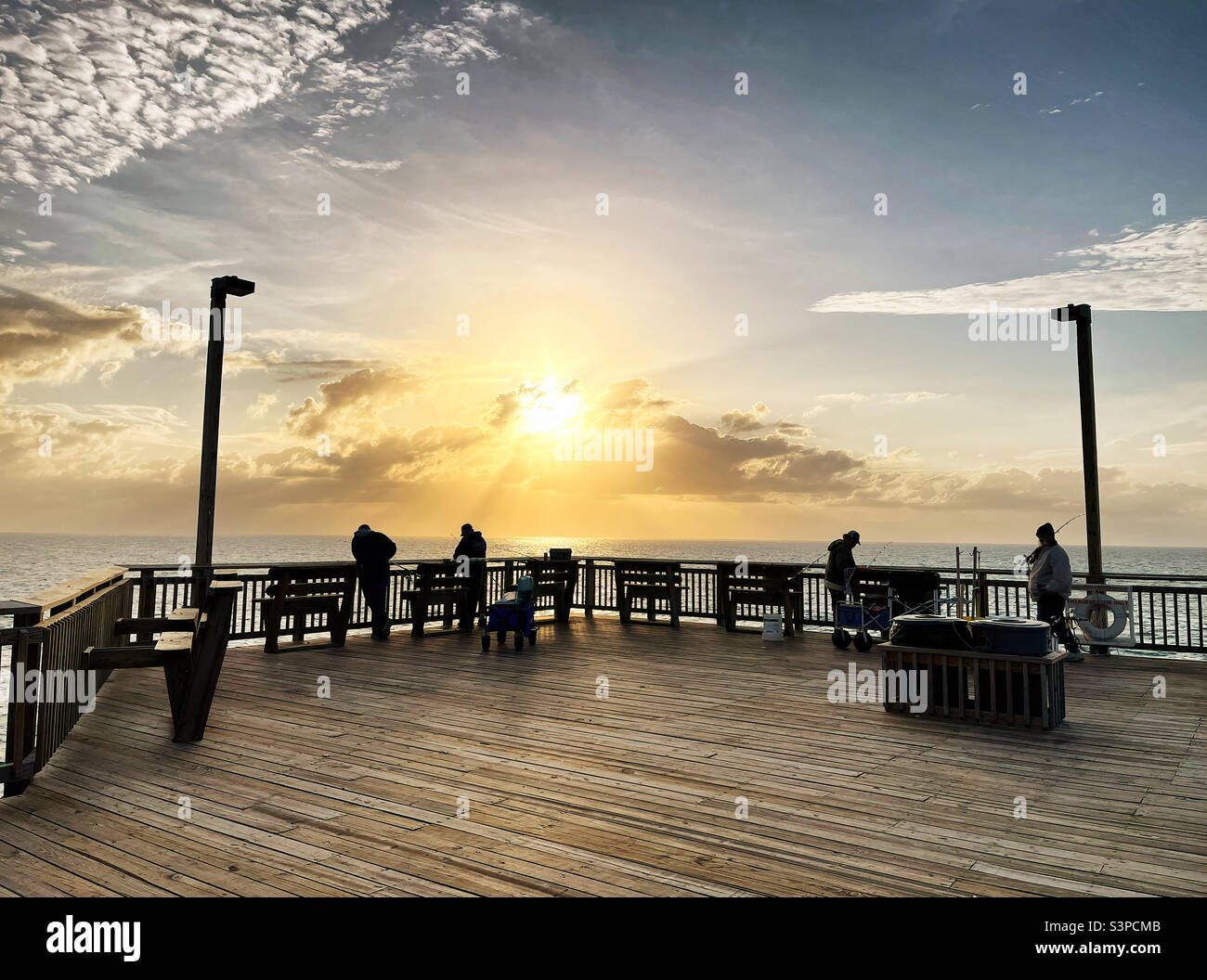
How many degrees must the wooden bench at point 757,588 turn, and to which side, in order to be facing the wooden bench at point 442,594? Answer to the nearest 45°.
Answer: approximately 90° to its left

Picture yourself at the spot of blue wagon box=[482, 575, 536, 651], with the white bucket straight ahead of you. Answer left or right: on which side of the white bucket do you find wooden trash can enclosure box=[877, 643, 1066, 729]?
right

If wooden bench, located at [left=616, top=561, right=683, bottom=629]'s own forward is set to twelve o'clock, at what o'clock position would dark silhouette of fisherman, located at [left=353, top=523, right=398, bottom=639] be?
The dark silhouette of fisherman is roughly at 8 o'clock from the wooden bench.

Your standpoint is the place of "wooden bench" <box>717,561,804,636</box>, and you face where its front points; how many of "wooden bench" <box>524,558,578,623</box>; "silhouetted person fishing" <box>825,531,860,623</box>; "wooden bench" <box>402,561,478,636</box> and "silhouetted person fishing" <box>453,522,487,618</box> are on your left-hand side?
3

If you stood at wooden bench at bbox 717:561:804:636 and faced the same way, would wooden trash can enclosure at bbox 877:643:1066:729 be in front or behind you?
behind

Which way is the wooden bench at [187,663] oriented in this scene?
to the viewer's left

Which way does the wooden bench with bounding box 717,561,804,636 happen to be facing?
away from the camera

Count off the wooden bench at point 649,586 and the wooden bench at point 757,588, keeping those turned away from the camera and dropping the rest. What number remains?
2

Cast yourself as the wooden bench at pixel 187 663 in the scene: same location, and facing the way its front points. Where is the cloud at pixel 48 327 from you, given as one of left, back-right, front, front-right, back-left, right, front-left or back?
right

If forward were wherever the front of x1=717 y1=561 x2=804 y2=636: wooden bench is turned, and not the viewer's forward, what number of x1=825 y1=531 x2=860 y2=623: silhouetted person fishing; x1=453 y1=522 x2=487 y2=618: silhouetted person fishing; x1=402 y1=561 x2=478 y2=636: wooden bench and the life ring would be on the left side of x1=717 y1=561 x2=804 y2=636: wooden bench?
2

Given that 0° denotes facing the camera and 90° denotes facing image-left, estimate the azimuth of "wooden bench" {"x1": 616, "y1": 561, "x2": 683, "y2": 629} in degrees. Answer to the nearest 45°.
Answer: approximately 180°

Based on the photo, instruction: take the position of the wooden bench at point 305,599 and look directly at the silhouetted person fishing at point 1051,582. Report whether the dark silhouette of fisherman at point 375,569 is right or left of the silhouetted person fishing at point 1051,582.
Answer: left
